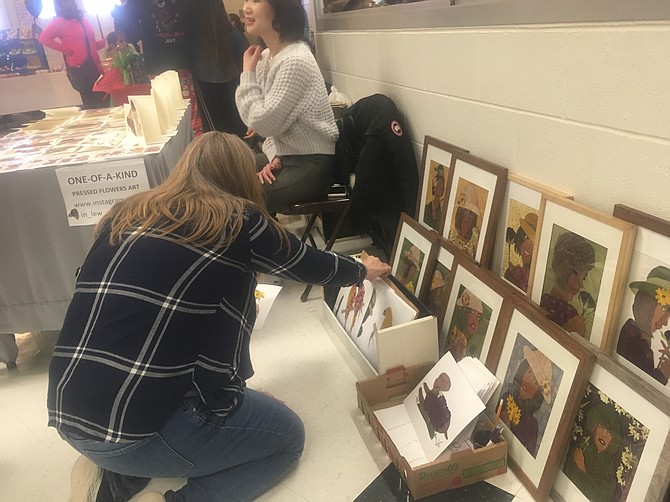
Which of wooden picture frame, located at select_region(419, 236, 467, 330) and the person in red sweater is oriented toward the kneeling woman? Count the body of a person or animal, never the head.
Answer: the wooden picture frame

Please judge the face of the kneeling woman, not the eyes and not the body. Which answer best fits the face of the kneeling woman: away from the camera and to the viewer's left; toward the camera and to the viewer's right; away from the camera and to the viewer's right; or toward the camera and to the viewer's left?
away from the camera and to the viewer's right

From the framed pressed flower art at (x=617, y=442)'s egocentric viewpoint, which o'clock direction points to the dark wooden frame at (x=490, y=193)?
The dark wooden frame is roughly at 3 o'clock from the framed pressed flower art.

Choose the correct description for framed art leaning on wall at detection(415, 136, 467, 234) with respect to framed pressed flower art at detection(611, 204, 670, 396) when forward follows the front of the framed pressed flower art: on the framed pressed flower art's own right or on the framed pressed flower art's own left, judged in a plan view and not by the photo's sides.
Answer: on the framed pressed flower art's own right

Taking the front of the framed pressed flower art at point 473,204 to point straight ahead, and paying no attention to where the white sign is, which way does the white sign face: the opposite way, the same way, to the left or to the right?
to the left

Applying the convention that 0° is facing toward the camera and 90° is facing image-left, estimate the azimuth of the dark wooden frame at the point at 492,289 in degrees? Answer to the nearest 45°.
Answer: approximately 45°

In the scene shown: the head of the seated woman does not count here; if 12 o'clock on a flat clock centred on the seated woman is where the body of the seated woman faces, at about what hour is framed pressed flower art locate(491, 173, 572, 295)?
The framed pressed flower art is roughly at 8 o'clock from the seated woman.

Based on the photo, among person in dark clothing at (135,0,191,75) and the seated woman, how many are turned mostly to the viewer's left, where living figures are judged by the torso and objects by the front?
1

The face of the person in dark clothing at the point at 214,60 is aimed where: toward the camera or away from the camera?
away from the camera
